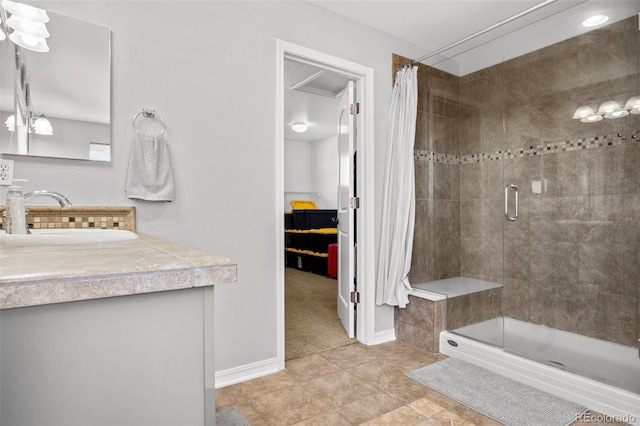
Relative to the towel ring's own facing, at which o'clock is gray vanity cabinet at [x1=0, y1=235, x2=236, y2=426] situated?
The gray vanity cabinet is roughly at 12 o'clock from the towel ring.

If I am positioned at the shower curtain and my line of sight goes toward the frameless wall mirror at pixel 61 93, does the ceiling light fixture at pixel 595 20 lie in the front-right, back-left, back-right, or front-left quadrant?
back-left

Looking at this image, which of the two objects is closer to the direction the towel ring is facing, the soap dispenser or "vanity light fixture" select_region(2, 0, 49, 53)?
the soap dispenser

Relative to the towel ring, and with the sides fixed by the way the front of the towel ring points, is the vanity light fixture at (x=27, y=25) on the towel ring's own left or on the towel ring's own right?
on the towel ring's own right

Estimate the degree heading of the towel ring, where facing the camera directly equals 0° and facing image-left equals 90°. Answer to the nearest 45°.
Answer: approximately 0°

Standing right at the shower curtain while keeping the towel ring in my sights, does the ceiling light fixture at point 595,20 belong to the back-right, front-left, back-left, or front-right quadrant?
back-left

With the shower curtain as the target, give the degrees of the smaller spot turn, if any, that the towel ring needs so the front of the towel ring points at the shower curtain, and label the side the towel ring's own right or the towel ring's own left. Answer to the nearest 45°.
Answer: approximately 90° to the towel ring's own left

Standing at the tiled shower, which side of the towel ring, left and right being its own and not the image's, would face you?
left
